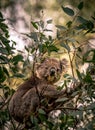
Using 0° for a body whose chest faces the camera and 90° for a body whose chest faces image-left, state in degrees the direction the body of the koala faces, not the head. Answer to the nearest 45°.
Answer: approximately 270°
